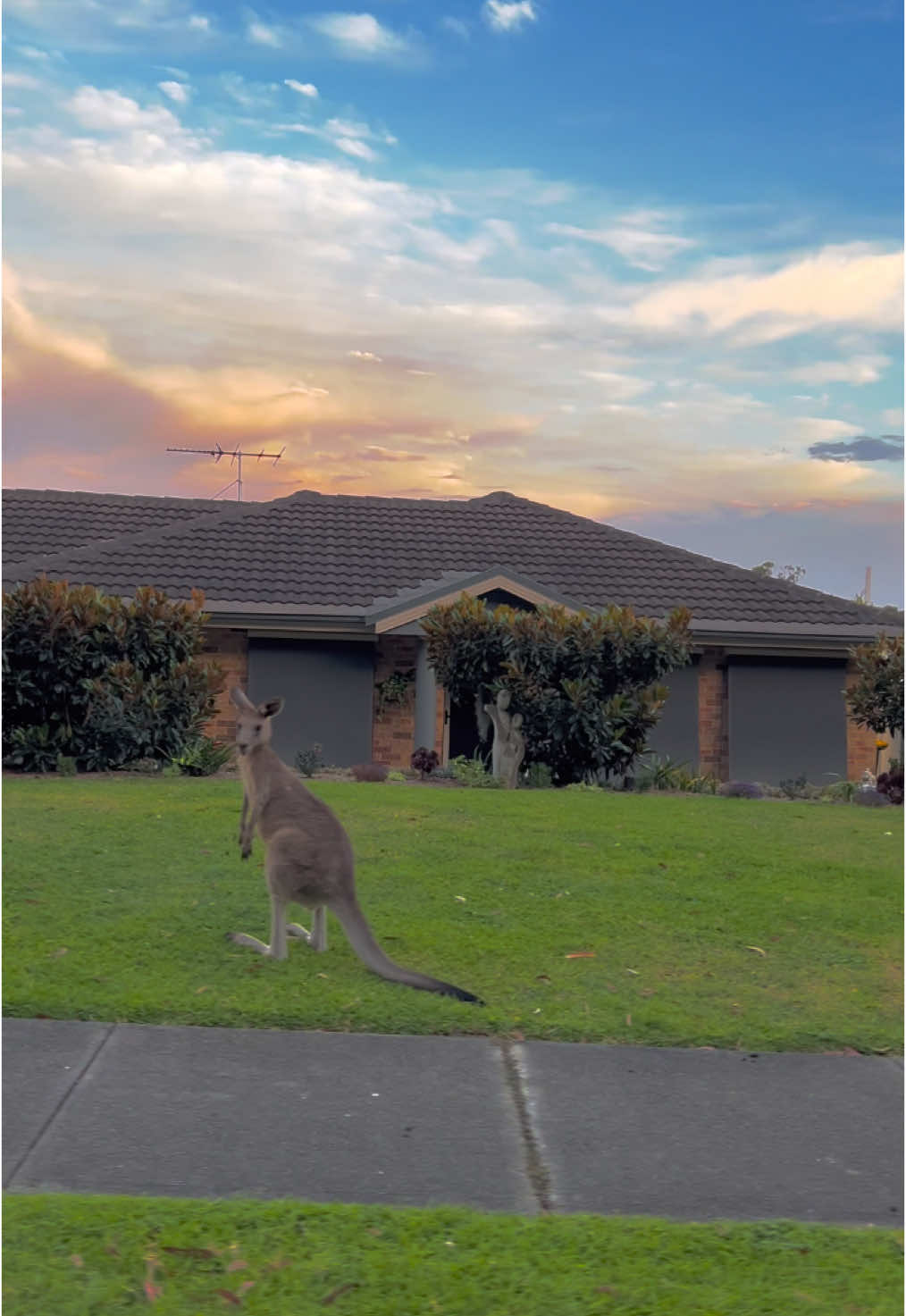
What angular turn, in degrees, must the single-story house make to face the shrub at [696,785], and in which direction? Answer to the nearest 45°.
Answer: approximately 45° to its left

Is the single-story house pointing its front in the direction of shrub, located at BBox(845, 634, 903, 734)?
no

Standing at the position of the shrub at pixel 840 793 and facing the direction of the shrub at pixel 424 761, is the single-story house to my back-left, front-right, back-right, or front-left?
front-right

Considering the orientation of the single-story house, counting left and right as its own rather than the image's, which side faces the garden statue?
front

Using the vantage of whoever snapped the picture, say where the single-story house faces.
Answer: facing the viewer

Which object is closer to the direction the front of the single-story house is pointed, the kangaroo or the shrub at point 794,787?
the kangaroo

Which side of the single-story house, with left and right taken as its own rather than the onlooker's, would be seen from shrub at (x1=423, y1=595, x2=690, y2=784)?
front
